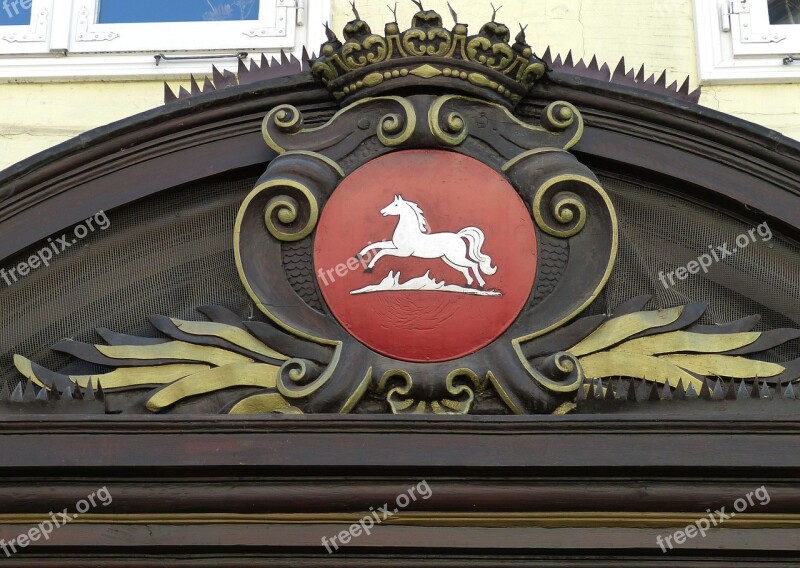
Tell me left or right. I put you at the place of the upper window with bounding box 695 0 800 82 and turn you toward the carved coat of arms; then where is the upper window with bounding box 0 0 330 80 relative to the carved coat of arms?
right

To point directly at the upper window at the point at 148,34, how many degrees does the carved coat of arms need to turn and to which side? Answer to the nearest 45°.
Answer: approximately 135° to its right

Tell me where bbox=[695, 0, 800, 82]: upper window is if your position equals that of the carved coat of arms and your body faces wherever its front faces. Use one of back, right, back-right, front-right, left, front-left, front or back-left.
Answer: back-left

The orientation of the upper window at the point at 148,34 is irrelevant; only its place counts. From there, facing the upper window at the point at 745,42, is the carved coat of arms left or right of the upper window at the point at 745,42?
right

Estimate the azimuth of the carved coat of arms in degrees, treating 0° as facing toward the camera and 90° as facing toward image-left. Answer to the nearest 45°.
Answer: approximately 0°
